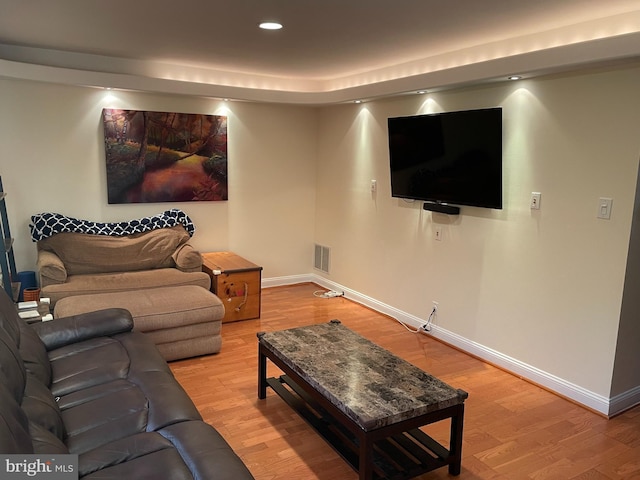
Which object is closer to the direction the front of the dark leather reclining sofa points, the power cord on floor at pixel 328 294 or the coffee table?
the coffee table

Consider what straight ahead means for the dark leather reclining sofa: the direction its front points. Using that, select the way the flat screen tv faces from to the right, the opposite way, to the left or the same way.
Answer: the opposite way

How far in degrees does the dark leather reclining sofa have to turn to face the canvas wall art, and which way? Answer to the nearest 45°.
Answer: approximately 90° to its left

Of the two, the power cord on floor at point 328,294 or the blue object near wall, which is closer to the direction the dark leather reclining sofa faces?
the power cord on floor

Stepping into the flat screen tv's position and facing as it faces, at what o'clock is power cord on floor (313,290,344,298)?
The power cord on floor is roughly at 3 o'clock from the flat screen tv.

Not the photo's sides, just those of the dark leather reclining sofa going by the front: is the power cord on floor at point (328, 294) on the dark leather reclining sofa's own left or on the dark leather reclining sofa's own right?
on the dark leather reclining sofa's own left

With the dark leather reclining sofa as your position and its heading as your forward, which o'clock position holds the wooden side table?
The wooden side table is roughly at 10 o'clock from the dark leather reclining sofa.

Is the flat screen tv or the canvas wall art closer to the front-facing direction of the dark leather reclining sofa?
the flat screen tv

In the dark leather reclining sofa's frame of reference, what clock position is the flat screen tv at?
The flat screen tv is roughly at 11 o'clock from the dark leather reclining sofa.

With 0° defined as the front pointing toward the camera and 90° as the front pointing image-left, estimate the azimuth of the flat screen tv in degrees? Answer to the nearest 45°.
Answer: approximately 45°

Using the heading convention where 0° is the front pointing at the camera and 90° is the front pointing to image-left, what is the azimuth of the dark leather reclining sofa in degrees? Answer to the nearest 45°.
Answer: approximately 270°

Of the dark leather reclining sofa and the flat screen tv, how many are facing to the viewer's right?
1

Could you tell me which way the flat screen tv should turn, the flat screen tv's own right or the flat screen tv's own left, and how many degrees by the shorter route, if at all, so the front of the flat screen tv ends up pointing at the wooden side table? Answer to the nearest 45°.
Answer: approximately 45° to the flat screen tv's own right
